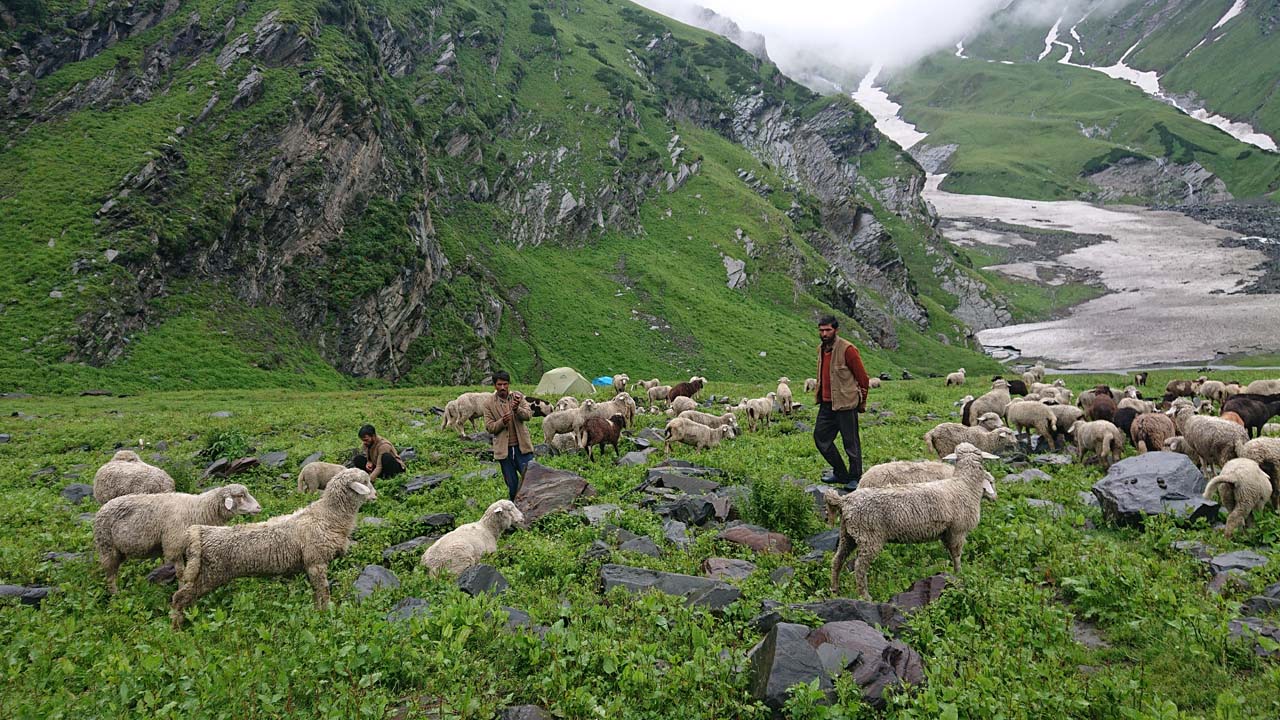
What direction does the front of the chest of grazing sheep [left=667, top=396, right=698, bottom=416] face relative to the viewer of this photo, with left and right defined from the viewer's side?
facing to the left of the viewer

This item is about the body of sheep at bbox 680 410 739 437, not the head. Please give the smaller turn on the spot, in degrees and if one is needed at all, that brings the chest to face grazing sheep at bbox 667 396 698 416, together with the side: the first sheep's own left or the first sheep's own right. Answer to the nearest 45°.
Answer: approximately 90° to the first sheep's own left

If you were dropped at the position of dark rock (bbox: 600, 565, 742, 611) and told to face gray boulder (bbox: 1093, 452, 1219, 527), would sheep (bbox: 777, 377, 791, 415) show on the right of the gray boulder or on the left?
left

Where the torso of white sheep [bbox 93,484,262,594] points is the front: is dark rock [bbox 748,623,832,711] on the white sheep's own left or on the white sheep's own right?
on the white sheep's own right

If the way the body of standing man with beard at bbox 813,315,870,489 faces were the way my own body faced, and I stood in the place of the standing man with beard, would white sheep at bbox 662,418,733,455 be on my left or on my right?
on my right

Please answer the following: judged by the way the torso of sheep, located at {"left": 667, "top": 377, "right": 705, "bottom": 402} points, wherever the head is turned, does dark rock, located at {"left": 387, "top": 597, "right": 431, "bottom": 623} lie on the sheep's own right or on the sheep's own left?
on the sheep's own right

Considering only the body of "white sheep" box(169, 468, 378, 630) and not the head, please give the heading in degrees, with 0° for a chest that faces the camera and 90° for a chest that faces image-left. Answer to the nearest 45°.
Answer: approximately 270°

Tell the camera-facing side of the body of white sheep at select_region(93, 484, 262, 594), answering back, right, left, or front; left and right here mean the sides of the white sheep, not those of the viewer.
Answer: right

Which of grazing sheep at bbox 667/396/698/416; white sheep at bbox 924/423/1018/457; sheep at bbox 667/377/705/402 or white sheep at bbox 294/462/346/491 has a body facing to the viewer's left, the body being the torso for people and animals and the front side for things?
the grazing sheep

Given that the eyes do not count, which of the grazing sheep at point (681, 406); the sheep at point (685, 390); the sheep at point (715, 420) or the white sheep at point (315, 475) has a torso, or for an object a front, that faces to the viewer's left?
the grazing sheep
